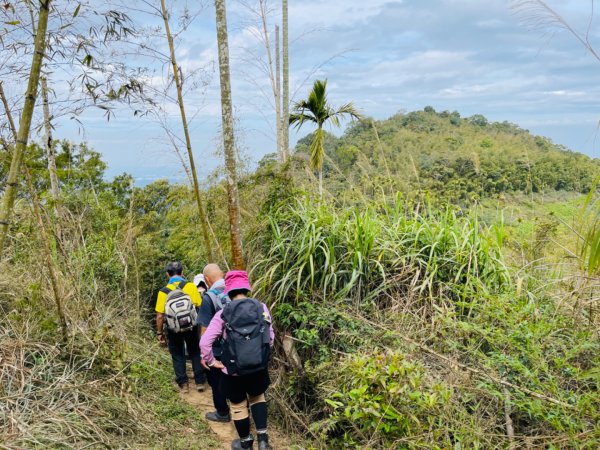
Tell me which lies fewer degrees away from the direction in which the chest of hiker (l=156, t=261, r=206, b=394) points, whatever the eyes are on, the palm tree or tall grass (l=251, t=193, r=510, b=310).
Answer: the palm tree

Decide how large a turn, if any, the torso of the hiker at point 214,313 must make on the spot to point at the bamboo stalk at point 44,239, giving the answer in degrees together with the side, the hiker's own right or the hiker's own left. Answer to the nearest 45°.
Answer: approximately 90° to the hiker's own left

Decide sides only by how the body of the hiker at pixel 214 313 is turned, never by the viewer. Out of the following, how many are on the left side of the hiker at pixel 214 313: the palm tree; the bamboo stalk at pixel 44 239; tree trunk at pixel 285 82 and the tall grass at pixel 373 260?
1

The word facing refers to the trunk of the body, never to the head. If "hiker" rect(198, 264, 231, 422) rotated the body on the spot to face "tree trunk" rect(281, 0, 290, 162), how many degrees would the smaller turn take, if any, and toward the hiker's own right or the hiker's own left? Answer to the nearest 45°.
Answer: approximately 45° to the hiker's own right

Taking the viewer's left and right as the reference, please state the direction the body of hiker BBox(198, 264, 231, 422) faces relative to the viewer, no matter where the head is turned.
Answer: facing away from the viewer and to the left of the viewer

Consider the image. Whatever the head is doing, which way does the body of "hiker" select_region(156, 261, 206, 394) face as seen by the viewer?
away from the camera

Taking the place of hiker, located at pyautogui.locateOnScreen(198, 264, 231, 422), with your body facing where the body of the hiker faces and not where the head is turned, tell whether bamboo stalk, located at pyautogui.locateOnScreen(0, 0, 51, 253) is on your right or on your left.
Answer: on your left

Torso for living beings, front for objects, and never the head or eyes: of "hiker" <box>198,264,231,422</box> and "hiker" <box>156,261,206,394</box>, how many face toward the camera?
0
